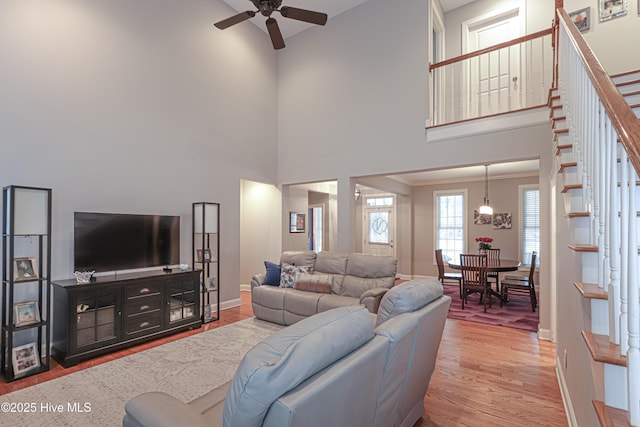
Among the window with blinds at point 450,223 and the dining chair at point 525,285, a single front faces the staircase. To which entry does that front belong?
the window with blinds

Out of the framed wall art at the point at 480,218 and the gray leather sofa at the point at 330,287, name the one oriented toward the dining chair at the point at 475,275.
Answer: the framed wall art

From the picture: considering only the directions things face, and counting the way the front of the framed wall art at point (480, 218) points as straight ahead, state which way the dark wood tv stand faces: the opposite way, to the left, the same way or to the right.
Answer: to the left

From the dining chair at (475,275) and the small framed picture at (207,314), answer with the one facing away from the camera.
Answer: the dining chair

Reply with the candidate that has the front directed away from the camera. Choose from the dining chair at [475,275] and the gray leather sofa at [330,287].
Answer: the dining chair

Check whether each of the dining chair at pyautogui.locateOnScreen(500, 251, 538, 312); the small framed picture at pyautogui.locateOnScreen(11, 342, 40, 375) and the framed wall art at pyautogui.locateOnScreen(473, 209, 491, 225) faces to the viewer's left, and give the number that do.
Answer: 1

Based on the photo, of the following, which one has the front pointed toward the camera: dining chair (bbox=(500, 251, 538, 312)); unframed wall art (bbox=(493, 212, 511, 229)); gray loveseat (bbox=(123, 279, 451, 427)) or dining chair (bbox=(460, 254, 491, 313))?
the unframed wall art

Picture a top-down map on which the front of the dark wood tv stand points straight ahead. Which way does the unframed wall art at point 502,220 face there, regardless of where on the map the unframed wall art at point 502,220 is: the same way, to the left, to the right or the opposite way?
to the right

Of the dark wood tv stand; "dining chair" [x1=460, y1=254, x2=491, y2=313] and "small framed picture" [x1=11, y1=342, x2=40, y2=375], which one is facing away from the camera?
the dining chair

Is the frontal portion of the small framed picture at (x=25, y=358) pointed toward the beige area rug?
yes

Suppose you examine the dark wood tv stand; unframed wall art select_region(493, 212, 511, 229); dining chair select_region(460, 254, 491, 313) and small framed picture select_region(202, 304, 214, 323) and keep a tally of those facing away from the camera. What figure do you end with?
1

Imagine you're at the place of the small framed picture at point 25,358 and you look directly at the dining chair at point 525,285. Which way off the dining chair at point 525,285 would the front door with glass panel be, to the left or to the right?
left

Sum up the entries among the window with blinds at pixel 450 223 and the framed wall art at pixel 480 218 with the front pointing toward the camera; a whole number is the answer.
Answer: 2

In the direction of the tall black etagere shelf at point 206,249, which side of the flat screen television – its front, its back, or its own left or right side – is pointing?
left

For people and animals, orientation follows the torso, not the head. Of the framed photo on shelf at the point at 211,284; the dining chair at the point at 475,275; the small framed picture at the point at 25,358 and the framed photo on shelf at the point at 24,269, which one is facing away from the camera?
the dining chair

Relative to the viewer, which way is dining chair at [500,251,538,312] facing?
to the viewer's left

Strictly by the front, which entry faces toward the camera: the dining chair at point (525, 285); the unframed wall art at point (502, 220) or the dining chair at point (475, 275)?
the unframed wall art

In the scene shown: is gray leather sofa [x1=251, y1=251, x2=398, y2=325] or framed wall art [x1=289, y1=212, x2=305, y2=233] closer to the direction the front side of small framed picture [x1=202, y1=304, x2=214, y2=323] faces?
the gray leather sofa

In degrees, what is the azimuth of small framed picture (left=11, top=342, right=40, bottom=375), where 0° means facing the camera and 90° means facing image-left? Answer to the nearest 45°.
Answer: approximately 315°
